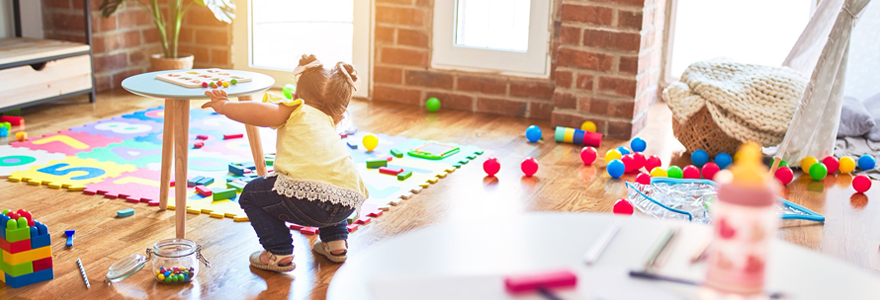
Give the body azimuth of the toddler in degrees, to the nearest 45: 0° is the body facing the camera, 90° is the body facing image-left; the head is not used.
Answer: approximately 135°

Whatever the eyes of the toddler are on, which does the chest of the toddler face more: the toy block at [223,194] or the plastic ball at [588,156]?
the toy block

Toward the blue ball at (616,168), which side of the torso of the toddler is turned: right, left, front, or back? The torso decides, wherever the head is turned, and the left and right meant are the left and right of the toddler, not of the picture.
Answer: right

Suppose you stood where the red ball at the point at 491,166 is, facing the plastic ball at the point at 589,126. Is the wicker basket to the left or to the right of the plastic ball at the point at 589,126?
right

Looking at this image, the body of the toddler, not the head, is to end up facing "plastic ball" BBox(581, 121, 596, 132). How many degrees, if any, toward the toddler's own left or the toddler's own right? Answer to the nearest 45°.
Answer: approximately 90° to the toddler's own right

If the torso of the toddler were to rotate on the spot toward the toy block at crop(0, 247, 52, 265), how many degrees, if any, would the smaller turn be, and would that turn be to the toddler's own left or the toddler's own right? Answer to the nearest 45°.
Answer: approximately 45° to the toddler's own left

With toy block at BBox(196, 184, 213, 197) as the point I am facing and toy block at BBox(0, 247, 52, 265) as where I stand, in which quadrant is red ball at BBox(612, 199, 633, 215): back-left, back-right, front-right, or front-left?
front-right

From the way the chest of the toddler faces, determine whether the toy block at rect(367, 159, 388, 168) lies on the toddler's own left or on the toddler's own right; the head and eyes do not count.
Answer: on the toddler's own right

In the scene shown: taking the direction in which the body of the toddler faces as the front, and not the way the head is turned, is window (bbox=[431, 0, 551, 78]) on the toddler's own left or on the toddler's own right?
on the toddler's own right

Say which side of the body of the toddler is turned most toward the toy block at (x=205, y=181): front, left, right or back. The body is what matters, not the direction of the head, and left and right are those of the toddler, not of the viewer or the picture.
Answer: front

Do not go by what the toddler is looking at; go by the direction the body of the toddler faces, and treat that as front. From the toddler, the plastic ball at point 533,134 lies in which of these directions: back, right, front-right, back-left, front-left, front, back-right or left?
right

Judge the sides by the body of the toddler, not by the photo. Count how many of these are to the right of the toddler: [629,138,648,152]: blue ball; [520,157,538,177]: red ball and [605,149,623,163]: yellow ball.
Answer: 3

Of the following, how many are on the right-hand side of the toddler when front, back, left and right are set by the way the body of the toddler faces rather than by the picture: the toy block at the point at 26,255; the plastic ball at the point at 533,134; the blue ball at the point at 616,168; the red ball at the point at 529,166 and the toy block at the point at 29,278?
3

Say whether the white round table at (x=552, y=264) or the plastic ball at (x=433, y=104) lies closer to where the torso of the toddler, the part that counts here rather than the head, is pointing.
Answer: the plastic ball

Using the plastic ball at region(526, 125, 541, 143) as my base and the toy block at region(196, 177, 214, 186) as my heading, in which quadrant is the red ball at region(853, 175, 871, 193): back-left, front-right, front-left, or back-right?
back-left
